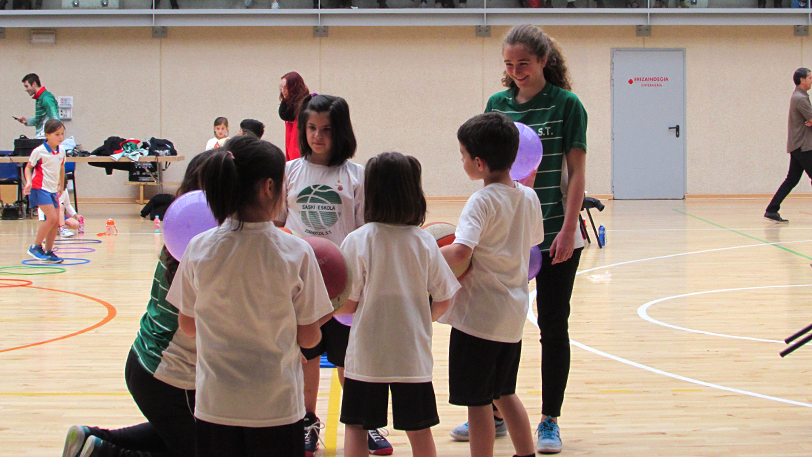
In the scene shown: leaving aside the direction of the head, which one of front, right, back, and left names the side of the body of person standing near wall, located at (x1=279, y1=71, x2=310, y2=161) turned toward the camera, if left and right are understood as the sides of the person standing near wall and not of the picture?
left

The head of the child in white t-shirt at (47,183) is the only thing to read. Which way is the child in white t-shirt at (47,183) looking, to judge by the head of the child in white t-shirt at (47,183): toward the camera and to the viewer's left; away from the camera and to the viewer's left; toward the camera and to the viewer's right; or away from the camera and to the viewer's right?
toward the camera and to the viewer's right

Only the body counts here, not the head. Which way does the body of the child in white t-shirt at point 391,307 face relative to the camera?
away from the camera

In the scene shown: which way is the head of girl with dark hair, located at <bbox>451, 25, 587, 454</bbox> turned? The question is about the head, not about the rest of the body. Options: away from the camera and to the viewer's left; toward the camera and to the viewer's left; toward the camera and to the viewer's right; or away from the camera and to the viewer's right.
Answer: toward the camera and to the viewer's left

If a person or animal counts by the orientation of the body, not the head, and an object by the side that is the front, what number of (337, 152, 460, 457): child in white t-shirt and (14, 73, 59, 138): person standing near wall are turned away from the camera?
1

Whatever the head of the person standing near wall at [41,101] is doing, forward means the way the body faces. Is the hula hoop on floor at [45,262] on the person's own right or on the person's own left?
on the person's own left
